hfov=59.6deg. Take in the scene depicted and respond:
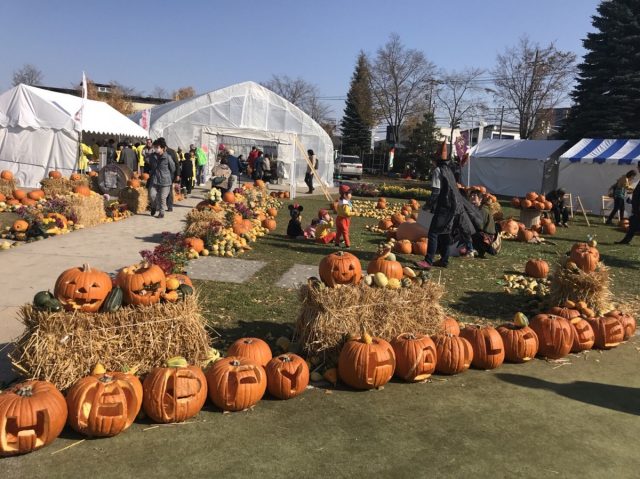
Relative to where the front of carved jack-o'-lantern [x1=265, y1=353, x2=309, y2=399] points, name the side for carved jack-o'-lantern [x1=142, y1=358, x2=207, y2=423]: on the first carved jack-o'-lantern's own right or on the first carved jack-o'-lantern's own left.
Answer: on the first carved jack-o'-lantern's own right

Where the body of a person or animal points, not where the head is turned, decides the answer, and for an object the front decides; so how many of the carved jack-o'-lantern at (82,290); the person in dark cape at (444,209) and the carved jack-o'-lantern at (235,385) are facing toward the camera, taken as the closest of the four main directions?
2

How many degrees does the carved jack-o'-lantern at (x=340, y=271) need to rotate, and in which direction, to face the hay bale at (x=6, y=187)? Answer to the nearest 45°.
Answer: approximately 135° to its right

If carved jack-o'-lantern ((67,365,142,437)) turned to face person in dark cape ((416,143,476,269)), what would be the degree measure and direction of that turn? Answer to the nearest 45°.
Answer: approximately 135° to its left

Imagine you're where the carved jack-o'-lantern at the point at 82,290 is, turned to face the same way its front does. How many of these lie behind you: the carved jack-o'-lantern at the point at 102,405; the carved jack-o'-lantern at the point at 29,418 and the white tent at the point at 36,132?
1

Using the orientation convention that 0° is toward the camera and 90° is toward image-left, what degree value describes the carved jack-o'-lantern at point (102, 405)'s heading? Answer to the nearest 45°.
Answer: approximately 0°

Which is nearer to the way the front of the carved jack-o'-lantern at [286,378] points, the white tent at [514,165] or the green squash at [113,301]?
the green squash

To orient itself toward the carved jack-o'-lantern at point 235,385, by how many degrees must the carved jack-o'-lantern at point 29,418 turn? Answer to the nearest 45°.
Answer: approximately 90° to its left

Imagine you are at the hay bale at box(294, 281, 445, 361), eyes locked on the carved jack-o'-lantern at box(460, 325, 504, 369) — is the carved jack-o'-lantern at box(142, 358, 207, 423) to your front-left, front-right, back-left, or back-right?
back-right

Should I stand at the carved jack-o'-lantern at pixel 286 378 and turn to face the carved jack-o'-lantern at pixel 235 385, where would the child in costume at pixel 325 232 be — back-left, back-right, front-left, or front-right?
back-right

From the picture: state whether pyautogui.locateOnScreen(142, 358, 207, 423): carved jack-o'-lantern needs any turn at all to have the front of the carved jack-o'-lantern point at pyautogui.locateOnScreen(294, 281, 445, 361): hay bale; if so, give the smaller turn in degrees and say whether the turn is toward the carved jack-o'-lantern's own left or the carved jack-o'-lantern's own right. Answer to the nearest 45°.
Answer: approximately 135° to the carved jack-o'-lantern's own left

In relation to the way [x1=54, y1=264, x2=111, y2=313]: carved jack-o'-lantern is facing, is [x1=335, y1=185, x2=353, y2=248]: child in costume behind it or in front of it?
behind

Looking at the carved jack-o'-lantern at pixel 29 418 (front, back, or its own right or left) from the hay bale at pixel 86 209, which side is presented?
back

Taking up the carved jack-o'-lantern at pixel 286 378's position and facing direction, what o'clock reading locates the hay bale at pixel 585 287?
The hay bale is roughly at 8 o'clock from the carved jack-o'-lantern.

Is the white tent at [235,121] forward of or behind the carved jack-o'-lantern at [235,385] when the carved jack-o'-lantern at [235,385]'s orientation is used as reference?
behind

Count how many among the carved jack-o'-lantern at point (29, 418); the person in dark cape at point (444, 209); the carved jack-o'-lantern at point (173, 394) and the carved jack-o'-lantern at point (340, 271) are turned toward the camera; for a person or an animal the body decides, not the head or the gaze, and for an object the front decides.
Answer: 3
